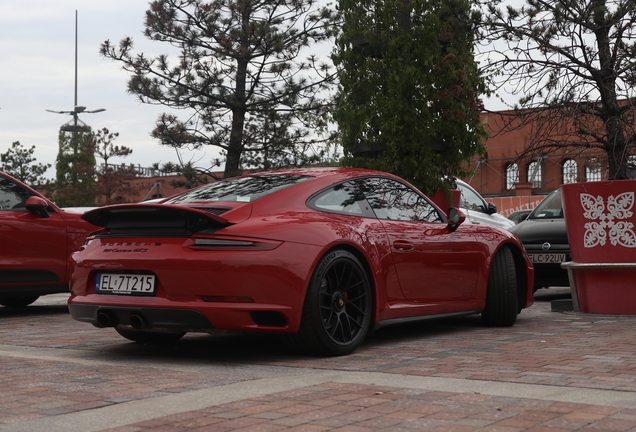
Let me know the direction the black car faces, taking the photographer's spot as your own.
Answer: facing the viewer and to the left of the viewer

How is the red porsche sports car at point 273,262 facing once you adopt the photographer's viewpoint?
facing away from the viewer and to the right of the viewer

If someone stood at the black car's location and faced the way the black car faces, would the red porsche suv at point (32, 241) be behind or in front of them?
in front

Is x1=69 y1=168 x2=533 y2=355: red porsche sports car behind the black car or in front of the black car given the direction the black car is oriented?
in front

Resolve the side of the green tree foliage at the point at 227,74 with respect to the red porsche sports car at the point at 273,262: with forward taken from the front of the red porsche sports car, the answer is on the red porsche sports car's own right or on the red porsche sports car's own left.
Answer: on the red porsche sports car's own left

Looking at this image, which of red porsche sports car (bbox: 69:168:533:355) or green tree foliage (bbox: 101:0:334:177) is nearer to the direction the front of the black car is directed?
the red porsche sports car

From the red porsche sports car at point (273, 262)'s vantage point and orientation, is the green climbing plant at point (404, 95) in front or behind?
in front

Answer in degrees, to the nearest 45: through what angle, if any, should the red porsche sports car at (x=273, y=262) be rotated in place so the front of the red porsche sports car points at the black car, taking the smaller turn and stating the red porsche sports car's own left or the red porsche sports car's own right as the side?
0° — it already faces it

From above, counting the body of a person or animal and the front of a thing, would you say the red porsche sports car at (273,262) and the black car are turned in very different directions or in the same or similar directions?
very different directions

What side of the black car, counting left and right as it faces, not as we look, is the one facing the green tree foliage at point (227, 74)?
right
